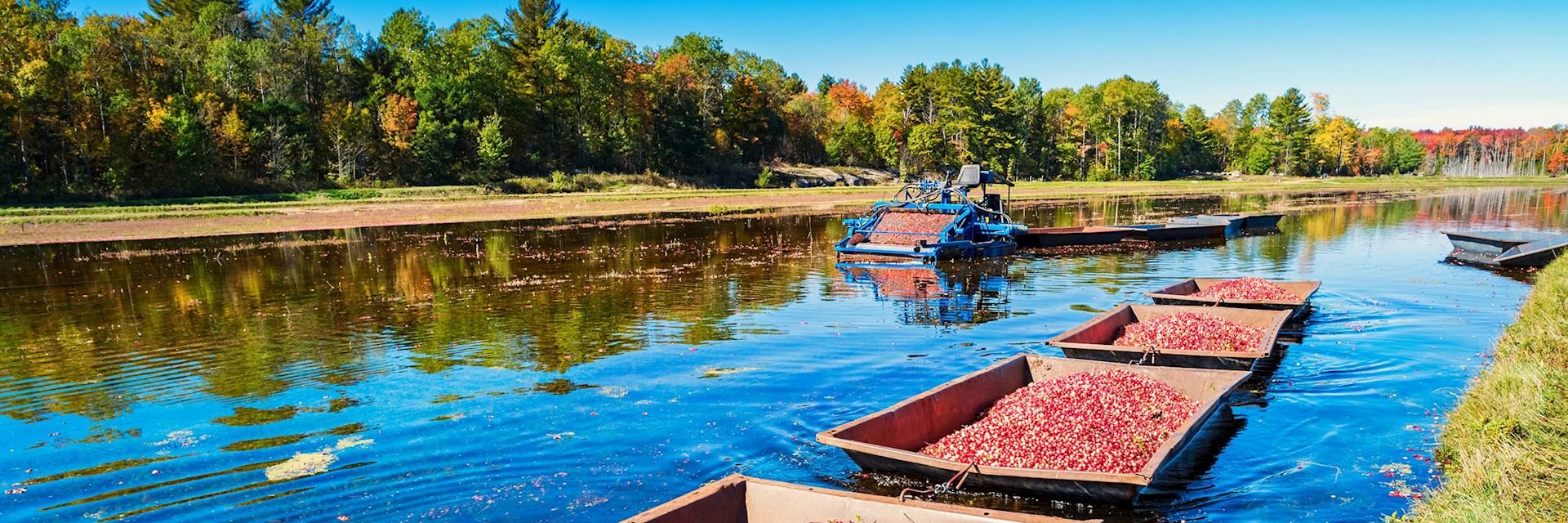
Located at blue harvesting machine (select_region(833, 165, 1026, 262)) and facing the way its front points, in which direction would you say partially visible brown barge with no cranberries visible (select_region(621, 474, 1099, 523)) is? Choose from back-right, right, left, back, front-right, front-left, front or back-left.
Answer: front-left

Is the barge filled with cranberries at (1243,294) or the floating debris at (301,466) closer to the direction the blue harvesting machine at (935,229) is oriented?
the floating debris

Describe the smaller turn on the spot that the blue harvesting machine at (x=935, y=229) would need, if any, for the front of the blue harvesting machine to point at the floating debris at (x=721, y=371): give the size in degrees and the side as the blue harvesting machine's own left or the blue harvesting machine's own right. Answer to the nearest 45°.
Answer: approximately 45° to the blue harvesting machine's own left

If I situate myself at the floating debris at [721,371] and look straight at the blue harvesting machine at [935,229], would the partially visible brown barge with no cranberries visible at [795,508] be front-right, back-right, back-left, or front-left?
back-right

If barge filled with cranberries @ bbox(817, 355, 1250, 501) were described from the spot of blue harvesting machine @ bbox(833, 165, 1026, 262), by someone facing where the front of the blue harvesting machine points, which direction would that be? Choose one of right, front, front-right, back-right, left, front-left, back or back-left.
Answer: front-left

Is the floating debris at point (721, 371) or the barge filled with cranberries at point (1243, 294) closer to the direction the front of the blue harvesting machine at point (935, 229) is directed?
the floating debris

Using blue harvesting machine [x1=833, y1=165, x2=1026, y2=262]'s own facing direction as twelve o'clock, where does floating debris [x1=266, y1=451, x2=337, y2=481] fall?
The floating debris is roughly at 11 o'clock from the blue harvesting machine.

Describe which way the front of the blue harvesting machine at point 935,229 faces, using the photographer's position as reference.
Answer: facing the viewer and to the left of the viewer

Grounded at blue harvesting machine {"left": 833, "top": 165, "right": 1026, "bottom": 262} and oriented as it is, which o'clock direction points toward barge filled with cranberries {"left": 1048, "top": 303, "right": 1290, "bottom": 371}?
The barge filled with cranberries is roughly at 10 o'clock from the blue harvesting machine.
